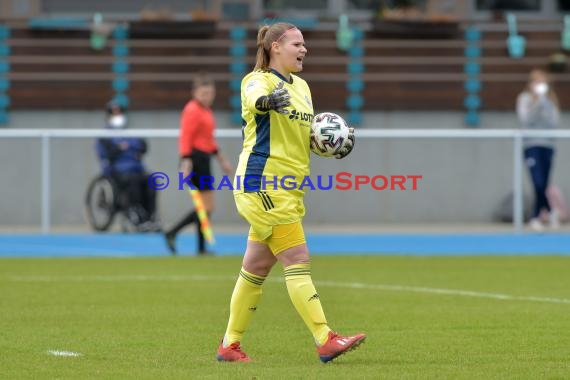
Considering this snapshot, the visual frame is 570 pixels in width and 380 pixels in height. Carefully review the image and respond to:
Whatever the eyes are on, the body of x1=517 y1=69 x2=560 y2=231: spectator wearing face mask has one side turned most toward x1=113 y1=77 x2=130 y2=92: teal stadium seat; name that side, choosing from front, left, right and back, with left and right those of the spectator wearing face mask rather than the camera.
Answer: right

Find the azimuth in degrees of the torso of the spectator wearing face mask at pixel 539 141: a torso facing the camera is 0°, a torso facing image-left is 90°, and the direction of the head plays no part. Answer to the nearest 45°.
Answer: approximately 0°

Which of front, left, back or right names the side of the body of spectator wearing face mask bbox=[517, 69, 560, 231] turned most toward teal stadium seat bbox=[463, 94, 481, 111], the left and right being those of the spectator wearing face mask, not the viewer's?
back

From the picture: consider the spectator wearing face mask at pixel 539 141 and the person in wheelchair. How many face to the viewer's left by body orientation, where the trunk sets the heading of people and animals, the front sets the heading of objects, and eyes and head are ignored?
0

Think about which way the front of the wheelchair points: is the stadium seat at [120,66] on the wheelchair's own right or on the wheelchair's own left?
on the wheelchair's own left

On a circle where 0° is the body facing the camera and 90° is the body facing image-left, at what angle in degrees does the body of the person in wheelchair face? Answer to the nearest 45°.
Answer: approximately 315°

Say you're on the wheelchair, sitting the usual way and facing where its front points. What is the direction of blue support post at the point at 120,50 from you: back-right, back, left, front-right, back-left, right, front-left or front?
back-left

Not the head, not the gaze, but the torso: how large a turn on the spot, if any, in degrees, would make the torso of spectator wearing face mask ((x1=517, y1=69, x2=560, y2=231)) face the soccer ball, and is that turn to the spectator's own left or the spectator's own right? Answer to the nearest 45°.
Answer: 0° — they already face it

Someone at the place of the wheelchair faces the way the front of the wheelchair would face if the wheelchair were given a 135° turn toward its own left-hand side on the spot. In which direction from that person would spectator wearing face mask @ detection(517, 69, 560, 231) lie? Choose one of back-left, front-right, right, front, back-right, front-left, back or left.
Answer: right
